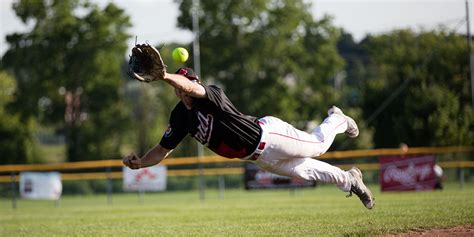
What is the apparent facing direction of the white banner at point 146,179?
toward the camera

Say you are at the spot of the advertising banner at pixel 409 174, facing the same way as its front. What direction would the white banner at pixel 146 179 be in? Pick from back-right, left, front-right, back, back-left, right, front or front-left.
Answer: right

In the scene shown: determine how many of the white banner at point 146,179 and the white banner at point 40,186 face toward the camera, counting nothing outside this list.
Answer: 2

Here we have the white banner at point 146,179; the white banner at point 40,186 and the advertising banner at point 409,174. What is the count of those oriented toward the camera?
3

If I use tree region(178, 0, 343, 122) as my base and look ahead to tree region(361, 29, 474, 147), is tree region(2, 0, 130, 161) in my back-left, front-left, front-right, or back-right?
back-right

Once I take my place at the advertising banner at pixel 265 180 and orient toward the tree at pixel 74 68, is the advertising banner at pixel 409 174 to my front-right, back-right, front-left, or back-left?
back-right

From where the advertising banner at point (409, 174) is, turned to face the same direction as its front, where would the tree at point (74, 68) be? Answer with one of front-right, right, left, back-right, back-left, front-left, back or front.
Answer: back-right

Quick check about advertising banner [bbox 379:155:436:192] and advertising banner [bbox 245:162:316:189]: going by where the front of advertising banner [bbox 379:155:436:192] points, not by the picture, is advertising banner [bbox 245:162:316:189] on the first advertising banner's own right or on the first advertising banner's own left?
on the first advertising banner's own right

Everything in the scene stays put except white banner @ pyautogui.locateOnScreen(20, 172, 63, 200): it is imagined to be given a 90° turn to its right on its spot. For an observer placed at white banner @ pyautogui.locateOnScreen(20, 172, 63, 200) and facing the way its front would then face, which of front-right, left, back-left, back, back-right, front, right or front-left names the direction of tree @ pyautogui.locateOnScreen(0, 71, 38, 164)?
right

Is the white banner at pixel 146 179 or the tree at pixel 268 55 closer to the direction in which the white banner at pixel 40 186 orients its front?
the white banner

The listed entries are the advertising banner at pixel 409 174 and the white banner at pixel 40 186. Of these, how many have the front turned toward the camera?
2

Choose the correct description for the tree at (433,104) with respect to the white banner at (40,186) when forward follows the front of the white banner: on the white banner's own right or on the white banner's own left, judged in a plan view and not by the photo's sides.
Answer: on the white banner's own left

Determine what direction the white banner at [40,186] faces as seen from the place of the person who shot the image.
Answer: facing the viewer

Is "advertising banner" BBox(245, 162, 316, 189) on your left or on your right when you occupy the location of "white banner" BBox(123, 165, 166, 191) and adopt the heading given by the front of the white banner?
on your left

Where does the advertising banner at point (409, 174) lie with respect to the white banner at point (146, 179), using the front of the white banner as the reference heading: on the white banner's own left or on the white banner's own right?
on the white banner's own left

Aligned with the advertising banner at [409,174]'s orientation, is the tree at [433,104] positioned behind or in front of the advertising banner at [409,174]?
behind
